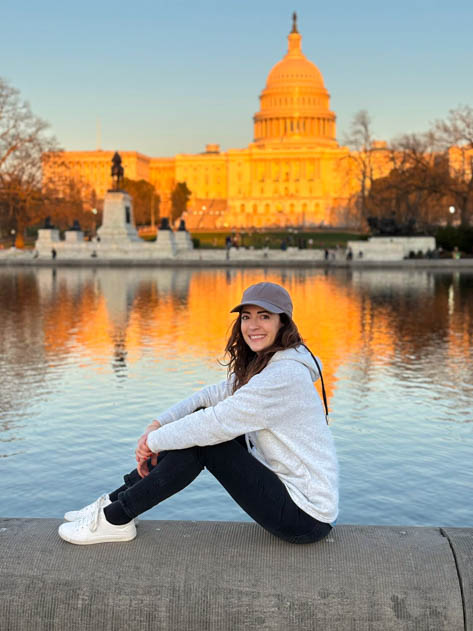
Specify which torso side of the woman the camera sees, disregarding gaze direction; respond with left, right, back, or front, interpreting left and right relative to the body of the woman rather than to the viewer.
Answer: left
